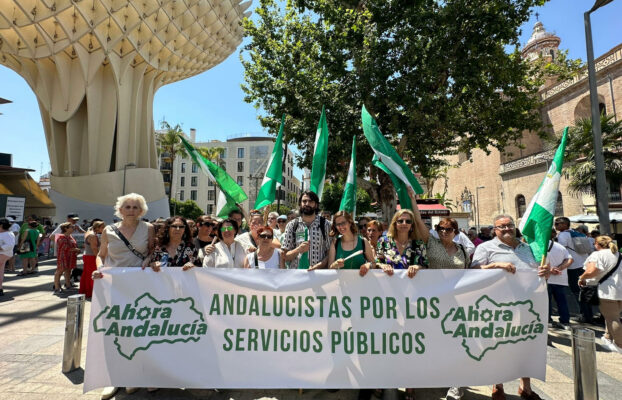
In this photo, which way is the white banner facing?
toward the camera

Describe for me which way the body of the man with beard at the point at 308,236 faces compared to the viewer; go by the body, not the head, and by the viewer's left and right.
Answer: facing the viewer

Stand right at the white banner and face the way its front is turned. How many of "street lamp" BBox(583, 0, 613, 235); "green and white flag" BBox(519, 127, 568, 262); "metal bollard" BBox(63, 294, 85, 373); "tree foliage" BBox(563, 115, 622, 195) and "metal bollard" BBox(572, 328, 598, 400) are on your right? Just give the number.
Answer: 1

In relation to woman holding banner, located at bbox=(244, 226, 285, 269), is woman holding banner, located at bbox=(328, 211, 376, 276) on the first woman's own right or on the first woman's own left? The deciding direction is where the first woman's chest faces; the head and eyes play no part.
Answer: on the first woman's own left

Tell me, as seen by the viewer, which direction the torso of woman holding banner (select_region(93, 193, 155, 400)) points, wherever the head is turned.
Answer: toward the camera
